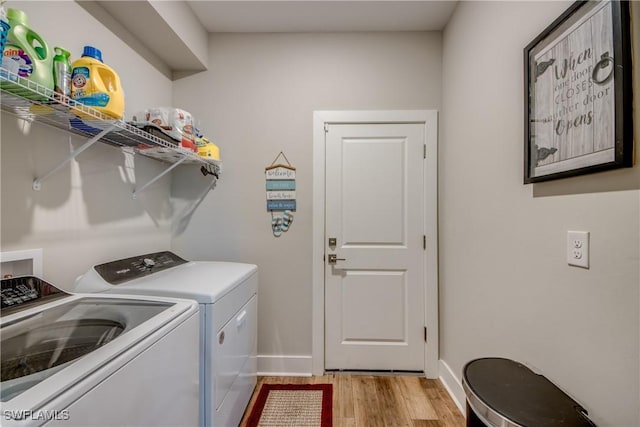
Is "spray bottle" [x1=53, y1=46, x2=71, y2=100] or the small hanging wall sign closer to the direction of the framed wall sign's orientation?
the spray bottle

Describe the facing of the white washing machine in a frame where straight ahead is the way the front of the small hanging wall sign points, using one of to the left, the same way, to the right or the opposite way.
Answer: to the left

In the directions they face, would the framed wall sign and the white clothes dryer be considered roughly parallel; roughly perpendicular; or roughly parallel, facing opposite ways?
roughly parallel, facing opposite ways

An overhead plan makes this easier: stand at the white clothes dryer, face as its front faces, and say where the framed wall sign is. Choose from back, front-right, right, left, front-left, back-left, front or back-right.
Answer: front

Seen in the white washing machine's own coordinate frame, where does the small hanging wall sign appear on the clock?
The small hanging wall sign is roughly at 9 o'clock from the white washing machine.

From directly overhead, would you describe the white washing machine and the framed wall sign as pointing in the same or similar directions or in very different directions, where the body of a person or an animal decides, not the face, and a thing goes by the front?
very different directions

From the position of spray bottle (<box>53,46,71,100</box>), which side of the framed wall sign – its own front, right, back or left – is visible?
front

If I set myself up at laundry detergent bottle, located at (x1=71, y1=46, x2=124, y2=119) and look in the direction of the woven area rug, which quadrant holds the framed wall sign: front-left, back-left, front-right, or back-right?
front-right

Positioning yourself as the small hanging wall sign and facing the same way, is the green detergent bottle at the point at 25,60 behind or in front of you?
in front

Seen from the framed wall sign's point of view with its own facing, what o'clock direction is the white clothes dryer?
The white clothes dryer is roughly at 1 o'clock from the framed wall sign.

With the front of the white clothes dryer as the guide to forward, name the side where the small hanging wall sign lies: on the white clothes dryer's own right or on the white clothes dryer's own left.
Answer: on the white clothes dryer's own left

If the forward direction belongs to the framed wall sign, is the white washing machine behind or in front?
in front

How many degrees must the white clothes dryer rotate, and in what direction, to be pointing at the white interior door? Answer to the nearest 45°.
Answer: approximately 45° to its left

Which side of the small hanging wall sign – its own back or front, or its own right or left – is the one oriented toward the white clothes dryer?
front

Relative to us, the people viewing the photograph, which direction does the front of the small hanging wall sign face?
facing the viewer

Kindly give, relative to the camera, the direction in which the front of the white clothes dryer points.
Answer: facing the viewer and to the right of the viewer
